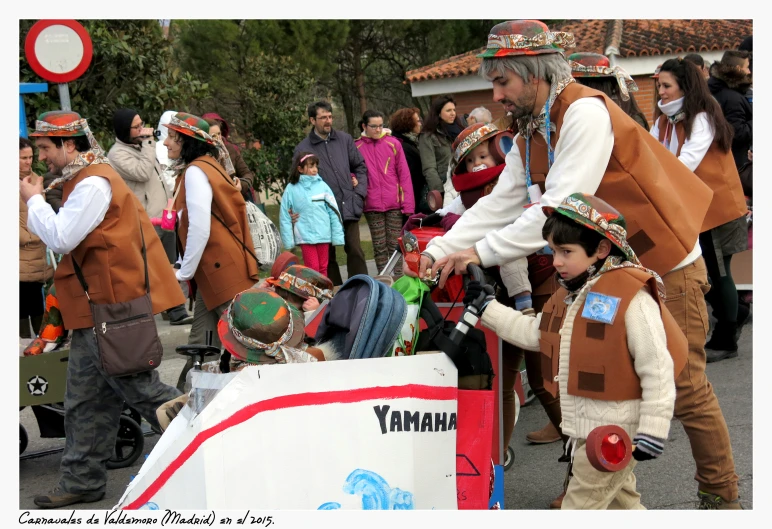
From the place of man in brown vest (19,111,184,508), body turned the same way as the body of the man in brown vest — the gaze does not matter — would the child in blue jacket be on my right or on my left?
on my right

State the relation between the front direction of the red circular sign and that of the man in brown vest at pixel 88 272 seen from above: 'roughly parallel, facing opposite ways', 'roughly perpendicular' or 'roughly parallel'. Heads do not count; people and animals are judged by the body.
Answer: roughly perpendicular

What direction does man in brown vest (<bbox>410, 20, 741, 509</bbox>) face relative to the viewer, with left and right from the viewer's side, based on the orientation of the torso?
facing to the left of the viewer

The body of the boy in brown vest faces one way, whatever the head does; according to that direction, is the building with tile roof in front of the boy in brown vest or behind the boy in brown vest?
behind

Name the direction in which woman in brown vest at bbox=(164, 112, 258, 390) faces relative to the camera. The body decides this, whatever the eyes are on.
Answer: to the viewer's left

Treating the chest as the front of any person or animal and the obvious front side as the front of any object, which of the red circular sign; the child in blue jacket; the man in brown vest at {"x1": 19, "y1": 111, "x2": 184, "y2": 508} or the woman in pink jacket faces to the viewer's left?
the man in brown vest

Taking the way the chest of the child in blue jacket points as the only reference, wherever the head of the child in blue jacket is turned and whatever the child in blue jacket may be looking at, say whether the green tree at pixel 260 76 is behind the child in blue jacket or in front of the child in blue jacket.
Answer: behind
